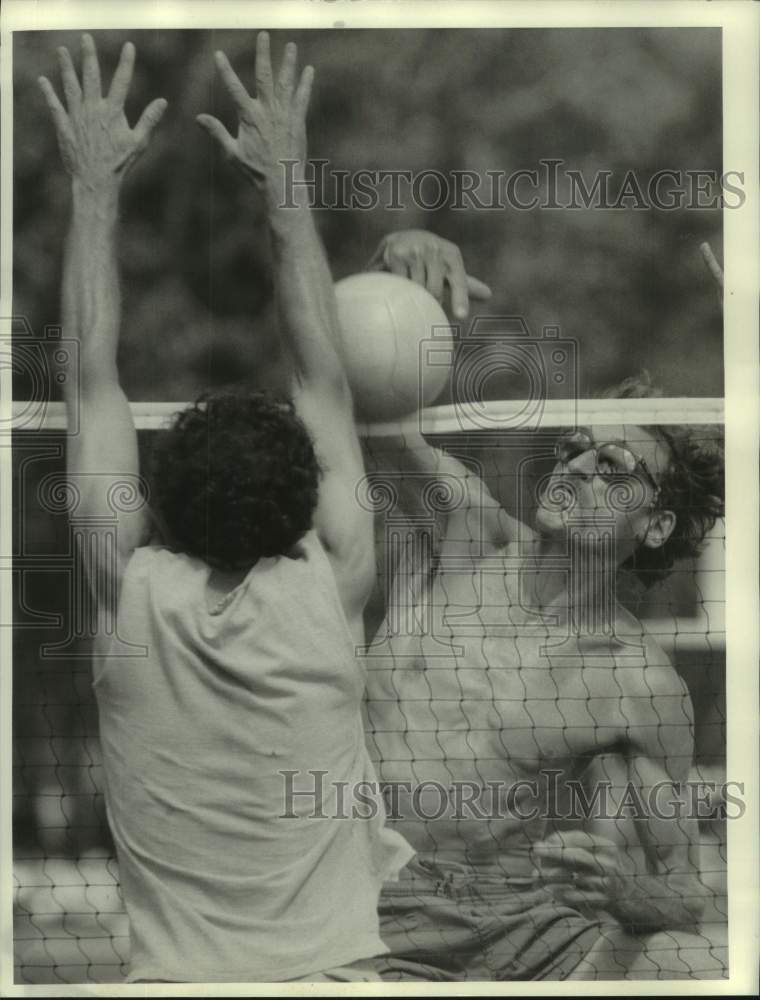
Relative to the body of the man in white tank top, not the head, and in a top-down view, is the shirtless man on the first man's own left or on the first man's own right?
on the first man's own right

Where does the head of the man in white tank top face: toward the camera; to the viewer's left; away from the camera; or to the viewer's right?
away from the camera

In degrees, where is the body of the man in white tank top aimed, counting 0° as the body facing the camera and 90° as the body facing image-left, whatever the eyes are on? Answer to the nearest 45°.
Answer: approximately 180°
